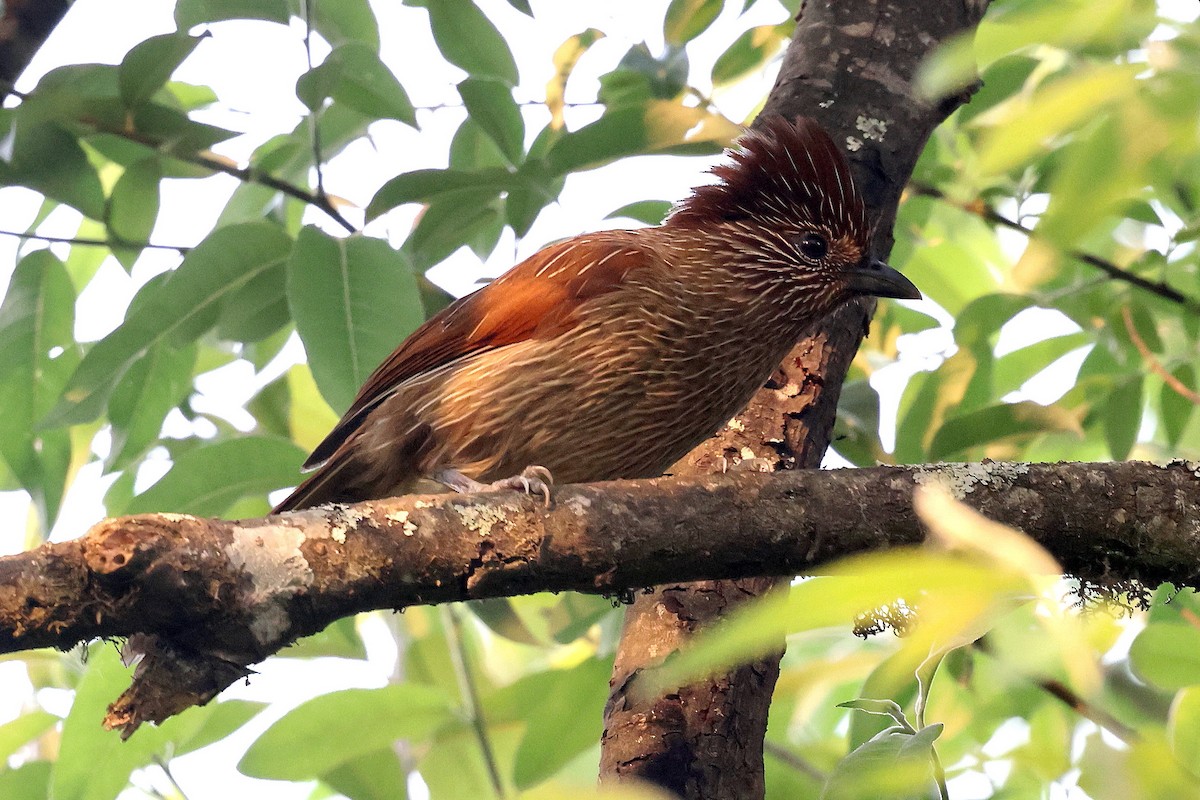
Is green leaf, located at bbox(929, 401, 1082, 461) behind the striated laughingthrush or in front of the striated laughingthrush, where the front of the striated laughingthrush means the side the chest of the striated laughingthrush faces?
in front

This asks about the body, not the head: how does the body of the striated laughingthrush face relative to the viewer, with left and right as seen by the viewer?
facing to the right of the viewer

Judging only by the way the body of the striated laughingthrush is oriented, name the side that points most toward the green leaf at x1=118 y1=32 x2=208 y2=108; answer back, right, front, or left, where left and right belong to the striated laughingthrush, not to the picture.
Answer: back

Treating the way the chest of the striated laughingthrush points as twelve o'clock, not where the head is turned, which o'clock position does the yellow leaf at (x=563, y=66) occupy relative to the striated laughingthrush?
The yellow leaf is roughly at 9 o'clock from the striated laughingthrush.

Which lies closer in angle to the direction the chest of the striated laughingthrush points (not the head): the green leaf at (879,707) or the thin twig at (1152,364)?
the thin twig

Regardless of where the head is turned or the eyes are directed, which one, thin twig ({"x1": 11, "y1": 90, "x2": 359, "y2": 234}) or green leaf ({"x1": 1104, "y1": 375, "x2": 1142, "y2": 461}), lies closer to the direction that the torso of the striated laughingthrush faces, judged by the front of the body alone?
the green leaf

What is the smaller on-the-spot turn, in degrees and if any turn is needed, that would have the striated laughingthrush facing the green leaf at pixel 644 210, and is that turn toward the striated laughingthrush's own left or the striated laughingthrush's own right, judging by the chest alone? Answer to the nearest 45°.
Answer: approximately 90° to the striated laughingthrush's own left

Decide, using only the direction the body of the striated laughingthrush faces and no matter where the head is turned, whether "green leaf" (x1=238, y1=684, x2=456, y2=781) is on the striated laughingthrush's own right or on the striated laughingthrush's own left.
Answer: on the striated laughingthrush's own right

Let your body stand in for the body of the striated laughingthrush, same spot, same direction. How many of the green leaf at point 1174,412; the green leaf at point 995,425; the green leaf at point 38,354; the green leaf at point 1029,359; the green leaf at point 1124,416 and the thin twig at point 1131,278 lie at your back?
1

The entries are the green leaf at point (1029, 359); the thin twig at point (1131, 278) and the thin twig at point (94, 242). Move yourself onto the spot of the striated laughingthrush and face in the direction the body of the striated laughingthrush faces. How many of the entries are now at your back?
1

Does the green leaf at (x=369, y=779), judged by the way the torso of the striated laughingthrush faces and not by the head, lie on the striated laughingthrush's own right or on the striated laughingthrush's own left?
on the striated laughingthrush's own right

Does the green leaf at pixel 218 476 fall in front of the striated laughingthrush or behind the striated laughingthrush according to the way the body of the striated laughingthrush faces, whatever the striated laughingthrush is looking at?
behind

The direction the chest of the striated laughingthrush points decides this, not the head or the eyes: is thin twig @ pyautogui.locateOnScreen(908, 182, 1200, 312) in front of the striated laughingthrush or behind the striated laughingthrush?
in front
